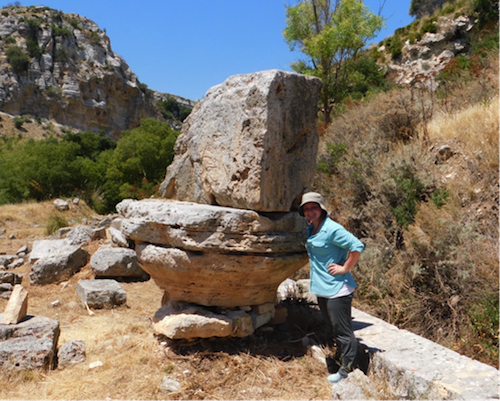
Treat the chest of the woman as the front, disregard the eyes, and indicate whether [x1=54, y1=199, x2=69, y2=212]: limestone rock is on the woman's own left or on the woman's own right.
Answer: on the woman's own right

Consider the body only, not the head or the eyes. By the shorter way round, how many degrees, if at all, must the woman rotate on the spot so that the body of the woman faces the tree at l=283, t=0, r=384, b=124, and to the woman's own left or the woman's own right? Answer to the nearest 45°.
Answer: approximately 135° to the woman's own right

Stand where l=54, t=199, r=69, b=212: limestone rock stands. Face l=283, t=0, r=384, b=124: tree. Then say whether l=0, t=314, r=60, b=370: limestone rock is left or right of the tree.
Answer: right

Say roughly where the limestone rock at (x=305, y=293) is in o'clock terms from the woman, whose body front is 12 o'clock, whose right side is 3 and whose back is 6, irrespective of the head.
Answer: The limestone rock is roughly at 4 o'clock from the woman.

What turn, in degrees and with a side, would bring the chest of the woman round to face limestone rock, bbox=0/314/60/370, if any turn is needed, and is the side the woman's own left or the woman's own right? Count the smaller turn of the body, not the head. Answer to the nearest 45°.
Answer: approximately 45° to the woman's own right

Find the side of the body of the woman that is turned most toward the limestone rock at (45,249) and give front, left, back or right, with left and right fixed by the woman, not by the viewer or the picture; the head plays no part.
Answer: right

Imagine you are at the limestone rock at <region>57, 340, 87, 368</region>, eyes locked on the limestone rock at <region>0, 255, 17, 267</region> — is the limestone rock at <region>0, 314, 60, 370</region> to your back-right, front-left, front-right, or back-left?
front-left

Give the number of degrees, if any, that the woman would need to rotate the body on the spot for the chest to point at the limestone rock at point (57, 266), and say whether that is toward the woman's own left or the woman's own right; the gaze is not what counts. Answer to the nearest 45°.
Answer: approximately 90° to the woman's own right

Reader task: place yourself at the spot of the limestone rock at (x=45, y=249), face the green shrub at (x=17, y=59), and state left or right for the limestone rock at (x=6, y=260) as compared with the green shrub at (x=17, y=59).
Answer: left

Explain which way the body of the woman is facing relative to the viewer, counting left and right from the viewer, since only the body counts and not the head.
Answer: facing the viewer and to the left of the viewer

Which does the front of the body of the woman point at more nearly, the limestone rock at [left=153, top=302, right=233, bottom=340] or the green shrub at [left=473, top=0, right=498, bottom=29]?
the limestone rock

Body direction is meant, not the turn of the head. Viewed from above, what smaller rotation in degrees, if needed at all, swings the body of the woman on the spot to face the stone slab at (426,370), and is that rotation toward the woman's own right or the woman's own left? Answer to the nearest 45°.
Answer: approximately 135° to the woman's own left

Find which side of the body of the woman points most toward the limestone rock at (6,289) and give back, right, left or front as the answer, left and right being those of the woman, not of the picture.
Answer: right

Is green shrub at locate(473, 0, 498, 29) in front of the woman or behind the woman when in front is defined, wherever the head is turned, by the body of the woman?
behind
